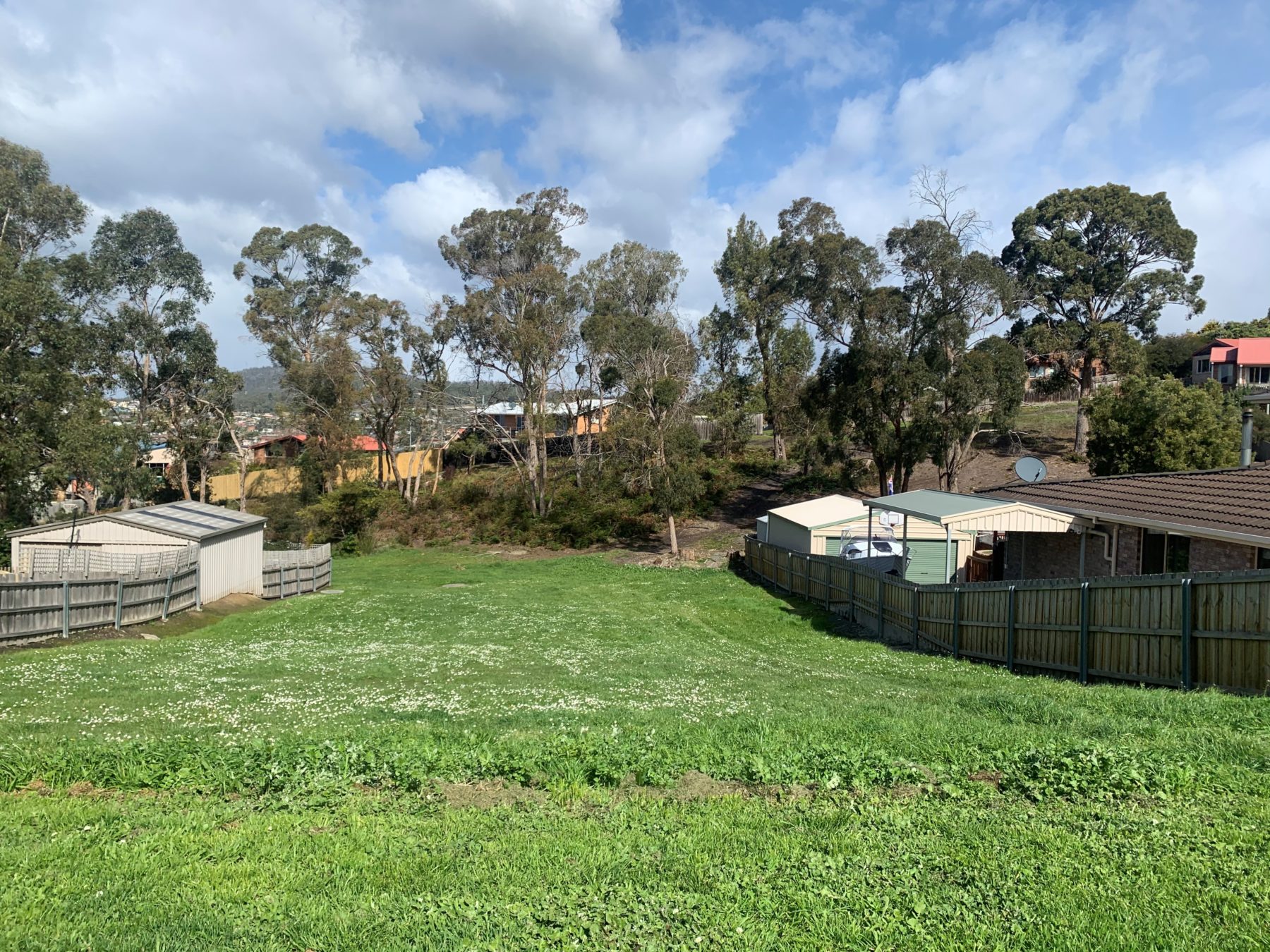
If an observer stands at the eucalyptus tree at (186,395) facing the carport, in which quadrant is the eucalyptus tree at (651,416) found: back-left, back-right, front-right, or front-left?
front-left

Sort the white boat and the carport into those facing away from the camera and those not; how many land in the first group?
0

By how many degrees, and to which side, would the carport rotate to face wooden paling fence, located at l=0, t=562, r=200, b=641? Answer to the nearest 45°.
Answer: approximately 90° to its right

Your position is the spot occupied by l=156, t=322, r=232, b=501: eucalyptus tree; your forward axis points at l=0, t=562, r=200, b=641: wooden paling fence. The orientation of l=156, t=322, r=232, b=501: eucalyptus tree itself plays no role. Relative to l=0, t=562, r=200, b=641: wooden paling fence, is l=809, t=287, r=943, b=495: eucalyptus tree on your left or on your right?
left

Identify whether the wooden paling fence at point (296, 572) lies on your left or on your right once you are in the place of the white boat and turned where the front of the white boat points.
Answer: on your right

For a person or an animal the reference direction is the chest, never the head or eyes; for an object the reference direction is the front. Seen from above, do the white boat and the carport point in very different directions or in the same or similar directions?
same or similar directions
